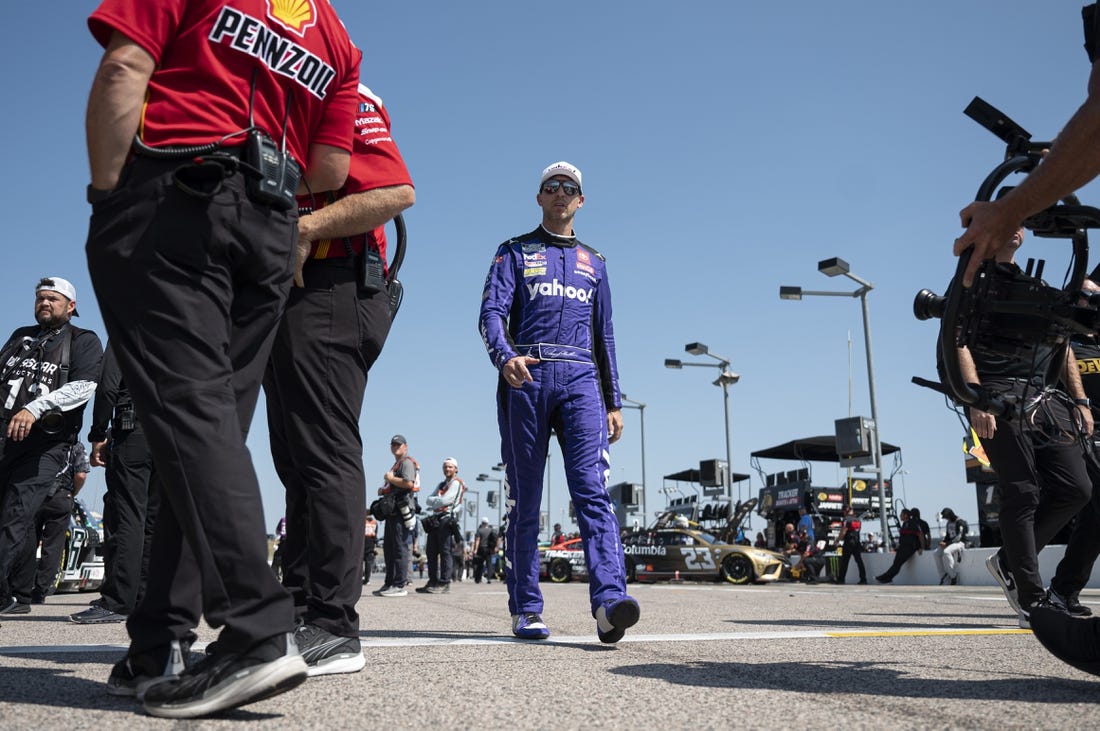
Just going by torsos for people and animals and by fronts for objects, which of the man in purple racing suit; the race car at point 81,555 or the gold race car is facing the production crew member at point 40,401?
the race car

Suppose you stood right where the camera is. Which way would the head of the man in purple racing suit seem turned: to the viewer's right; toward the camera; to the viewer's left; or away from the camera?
toward the camera

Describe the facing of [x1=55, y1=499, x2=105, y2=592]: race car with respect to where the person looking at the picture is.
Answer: facing the viewer

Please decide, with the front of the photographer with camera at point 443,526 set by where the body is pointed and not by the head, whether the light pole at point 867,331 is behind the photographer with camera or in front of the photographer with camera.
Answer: behind

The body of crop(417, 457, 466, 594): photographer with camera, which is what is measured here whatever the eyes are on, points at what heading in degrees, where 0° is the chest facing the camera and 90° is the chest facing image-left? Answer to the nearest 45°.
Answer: approximately 45°

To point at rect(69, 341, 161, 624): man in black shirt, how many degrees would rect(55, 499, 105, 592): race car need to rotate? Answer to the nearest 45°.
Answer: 0° — it already faces them

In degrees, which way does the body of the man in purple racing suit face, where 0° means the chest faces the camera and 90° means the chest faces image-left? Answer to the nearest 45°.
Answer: approximately 0°

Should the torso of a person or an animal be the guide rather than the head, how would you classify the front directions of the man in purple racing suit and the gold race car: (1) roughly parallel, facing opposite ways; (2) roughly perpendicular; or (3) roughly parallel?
roughly perpendicular

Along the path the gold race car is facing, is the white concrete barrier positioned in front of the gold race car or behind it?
in front

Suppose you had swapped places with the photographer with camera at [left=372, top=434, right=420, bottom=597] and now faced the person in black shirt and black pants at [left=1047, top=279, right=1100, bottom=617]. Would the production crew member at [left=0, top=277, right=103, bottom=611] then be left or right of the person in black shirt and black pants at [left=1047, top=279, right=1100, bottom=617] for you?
right

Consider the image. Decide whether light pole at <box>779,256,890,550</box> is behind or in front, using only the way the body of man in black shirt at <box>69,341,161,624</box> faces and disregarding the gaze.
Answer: behind

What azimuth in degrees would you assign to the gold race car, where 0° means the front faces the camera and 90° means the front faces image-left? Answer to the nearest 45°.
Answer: approximately 270°

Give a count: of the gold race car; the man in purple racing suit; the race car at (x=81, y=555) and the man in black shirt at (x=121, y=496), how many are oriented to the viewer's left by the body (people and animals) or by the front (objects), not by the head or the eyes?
1

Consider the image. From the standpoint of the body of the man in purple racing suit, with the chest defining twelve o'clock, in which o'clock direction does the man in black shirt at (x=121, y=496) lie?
The man in black shirt is roughly at 4 o'clock from the man in purple racing suit.

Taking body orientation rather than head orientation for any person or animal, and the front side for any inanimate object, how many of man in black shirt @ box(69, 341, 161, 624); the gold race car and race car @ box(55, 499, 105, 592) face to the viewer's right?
1

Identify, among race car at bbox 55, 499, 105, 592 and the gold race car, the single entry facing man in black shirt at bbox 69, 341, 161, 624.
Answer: the race car
